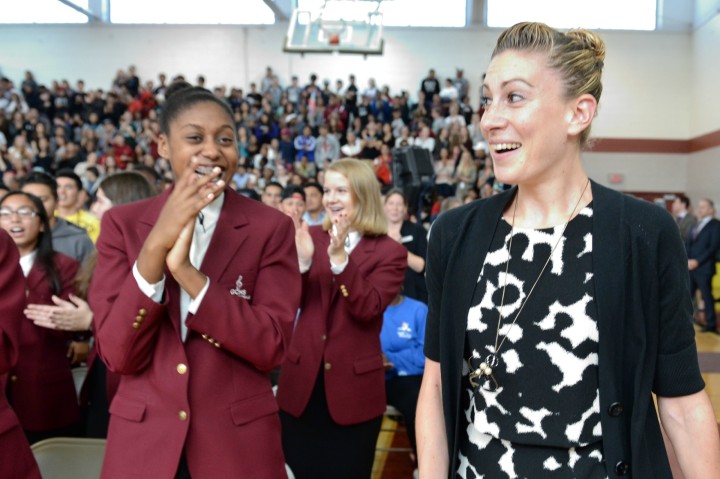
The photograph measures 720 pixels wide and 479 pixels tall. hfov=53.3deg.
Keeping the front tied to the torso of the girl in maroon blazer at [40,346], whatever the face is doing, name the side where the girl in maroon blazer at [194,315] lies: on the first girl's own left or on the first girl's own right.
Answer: on the first girl's own left

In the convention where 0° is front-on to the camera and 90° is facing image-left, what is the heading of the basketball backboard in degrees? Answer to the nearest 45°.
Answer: approximately 0°

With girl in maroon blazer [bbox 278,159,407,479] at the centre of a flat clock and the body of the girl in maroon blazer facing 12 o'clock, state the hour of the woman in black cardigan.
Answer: The woman in black cardigan is roughly at 10 o'clock from the girl in maroon blazer.

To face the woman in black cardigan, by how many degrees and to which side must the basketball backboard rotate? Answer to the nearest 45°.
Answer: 0° — it already faces them

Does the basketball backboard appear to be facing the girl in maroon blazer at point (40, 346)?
yes

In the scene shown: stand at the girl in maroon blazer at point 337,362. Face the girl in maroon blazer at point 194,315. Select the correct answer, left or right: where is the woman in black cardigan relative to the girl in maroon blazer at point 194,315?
left

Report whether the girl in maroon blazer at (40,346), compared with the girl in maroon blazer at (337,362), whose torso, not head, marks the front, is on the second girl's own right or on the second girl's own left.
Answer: on the second girl's own right

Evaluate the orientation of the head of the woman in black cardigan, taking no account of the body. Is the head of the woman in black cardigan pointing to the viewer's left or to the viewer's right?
to the viewer's left

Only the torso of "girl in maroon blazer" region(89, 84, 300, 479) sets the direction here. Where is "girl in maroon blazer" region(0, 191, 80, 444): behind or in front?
behind
